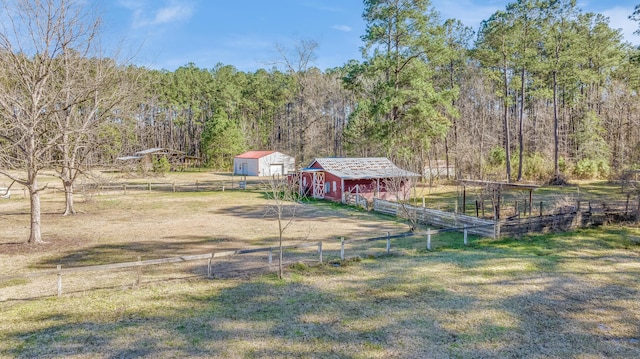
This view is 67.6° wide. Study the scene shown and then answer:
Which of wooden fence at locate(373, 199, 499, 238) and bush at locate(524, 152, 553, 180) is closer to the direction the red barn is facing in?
the wooden fence

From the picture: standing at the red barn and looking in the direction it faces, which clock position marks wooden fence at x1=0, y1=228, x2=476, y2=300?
The wooden fence is roughly at 11 o'clock from the red barn.

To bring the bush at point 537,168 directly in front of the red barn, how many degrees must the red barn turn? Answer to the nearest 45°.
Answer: approximately 180°

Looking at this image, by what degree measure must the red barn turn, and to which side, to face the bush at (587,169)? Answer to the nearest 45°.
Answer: approximately 180°

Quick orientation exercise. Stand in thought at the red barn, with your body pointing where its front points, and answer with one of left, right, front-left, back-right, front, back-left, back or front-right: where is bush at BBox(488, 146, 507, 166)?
back

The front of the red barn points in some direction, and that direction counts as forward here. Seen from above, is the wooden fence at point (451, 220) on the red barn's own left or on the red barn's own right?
on the red barn's own left

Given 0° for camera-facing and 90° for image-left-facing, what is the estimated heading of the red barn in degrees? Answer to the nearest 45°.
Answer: approximately 45°

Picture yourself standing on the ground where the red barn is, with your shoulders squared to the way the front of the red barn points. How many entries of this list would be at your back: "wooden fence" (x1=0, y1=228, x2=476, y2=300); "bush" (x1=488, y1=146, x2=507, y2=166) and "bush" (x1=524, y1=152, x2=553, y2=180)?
2

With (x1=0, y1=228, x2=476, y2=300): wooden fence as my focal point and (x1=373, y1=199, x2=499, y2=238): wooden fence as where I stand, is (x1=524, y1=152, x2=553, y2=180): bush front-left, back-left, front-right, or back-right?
back-right
